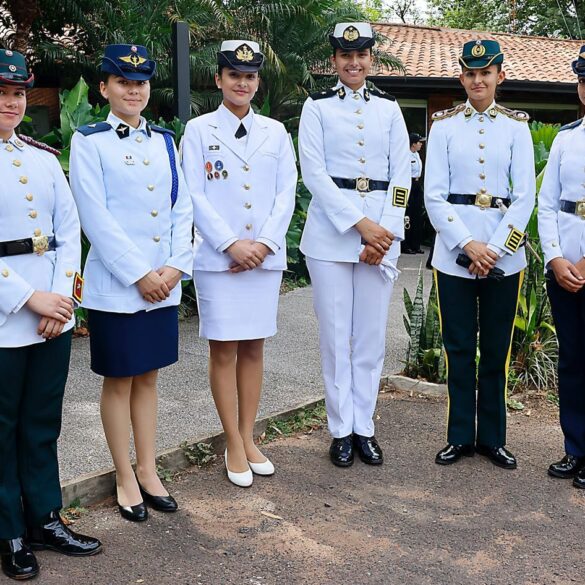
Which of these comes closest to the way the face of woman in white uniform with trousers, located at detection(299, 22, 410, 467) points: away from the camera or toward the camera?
toward the camera

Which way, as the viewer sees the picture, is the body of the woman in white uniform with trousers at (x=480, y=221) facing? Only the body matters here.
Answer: toward the camera

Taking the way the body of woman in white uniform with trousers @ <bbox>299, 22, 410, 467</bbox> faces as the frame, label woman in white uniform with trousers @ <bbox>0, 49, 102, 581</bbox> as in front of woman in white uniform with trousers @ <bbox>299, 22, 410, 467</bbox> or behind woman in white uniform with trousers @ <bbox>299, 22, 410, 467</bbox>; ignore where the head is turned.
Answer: in front

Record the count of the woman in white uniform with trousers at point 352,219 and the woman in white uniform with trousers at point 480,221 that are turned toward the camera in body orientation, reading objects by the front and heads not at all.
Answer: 2

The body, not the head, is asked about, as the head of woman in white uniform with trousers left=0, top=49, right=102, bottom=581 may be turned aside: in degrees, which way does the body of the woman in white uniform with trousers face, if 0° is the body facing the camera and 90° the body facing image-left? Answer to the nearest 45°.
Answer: approximately 315°

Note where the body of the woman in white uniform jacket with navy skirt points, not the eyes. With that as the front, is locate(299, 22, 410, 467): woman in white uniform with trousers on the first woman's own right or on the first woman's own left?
on the first woman's own left

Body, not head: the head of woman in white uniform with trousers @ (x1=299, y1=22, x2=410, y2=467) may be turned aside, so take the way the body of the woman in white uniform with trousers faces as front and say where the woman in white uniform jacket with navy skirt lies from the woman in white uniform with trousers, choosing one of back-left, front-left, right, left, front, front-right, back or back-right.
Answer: front-right

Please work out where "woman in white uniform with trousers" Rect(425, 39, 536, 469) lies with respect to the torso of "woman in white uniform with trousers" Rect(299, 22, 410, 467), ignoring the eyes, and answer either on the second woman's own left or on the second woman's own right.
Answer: on the second woman's own left

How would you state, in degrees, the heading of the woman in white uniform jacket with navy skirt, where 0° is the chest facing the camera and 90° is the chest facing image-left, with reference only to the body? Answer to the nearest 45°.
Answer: approximately 315°

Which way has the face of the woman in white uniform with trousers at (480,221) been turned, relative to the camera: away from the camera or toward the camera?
toward the camera

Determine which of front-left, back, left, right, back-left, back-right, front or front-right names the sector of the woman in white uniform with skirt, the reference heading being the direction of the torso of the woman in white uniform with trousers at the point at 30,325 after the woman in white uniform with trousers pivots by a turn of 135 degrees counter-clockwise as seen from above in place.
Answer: front-right

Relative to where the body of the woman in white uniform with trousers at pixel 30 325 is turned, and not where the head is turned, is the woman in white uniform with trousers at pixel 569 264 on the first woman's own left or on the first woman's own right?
on the first woman's own left

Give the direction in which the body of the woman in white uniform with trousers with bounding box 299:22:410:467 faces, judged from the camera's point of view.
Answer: toward the camera

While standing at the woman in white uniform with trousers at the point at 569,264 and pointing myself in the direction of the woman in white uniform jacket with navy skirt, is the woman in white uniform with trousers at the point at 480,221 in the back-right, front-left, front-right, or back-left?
front-right

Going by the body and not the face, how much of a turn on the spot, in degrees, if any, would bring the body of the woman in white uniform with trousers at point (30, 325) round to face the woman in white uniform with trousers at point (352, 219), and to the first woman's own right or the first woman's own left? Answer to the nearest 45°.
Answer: approximately 90° to the first woman's own left

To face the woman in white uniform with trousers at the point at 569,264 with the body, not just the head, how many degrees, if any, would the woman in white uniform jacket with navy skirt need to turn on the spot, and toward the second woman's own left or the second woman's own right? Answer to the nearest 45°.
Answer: approximately 45° to the second woman's own left
